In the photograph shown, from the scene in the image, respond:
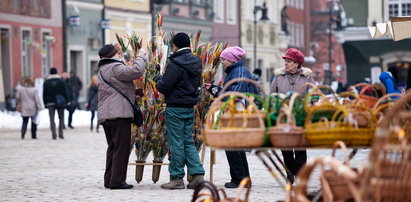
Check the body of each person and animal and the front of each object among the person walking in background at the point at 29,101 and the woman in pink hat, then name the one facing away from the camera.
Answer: the person walking in background

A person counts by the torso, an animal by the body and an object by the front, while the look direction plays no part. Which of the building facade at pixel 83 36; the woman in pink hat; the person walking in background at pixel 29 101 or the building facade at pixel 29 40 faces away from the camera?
the person walking in background

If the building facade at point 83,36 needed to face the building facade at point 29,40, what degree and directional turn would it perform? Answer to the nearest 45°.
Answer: approximately 90° to its right

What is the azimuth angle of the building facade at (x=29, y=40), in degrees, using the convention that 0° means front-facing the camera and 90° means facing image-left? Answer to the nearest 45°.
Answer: approximately 315°

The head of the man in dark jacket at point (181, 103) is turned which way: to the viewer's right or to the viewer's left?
to the viewer's left

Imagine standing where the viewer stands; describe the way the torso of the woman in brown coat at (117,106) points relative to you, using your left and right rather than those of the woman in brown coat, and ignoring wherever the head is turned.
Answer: facing away from the viewer and to the right of the viewer

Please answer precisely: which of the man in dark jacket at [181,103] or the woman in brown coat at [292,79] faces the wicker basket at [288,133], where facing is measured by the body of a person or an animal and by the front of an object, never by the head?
the woman in brown coat

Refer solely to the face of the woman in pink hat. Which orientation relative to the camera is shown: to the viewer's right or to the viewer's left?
to the viewer's left

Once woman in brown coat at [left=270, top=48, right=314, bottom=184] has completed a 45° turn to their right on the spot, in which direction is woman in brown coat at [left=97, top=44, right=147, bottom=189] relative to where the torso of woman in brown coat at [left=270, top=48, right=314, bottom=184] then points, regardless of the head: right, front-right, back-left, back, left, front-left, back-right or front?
front-right
